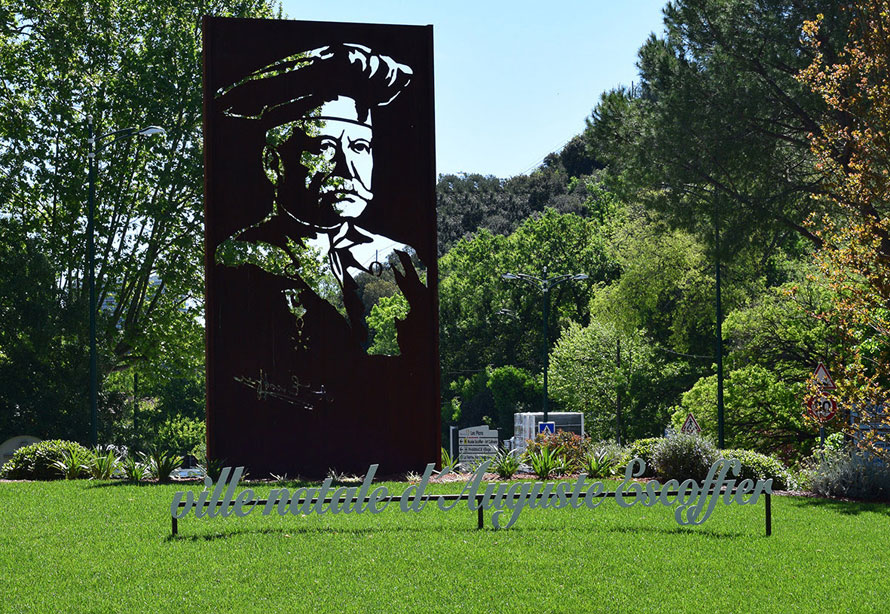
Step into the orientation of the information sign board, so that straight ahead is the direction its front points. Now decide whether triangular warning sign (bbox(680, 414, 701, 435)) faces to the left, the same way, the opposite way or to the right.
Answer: the same way

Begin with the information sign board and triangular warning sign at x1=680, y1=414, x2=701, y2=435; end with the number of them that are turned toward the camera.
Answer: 2

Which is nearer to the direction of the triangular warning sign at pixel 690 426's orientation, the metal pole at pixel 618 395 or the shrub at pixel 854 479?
the shrub

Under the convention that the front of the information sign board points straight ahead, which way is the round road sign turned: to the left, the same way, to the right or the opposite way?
the same way

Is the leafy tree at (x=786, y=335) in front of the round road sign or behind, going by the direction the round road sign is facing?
behind

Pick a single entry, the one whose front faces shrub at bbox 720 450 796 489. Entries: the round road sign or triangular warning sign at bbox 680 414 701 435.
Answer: the triangular warning sign

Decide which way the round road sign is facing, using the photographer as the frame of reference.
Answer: facing the viewer

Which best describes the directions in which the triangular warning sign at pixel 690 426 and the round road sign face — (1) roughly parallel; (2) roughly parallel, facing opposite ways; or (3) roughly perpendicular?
roughly parallel

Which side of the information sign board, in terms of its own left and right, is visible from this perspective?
front

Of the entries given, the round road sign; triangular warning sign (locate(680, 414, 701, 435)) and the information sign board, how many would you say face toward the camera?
3

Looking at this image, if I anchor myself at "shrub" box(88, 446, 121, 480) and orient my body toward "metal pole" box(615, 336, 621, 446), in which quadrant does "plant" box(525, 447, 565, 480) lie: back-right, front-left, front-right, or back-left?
front-right

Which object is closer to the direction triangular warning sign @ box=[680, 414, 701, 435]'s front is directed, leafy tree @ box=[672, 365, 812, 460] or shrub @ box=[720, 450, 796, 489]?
the shrub

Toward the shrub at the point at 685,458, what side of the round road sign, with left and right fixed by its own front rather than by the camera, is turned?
right

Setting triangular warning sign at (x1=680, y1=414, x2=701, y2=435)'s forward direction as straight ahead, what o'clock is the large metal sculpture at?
The large metal sculpture is roughly at 1 o'clock from the triangular warning sign.

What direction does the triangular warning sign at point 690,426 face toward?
toward the camera
